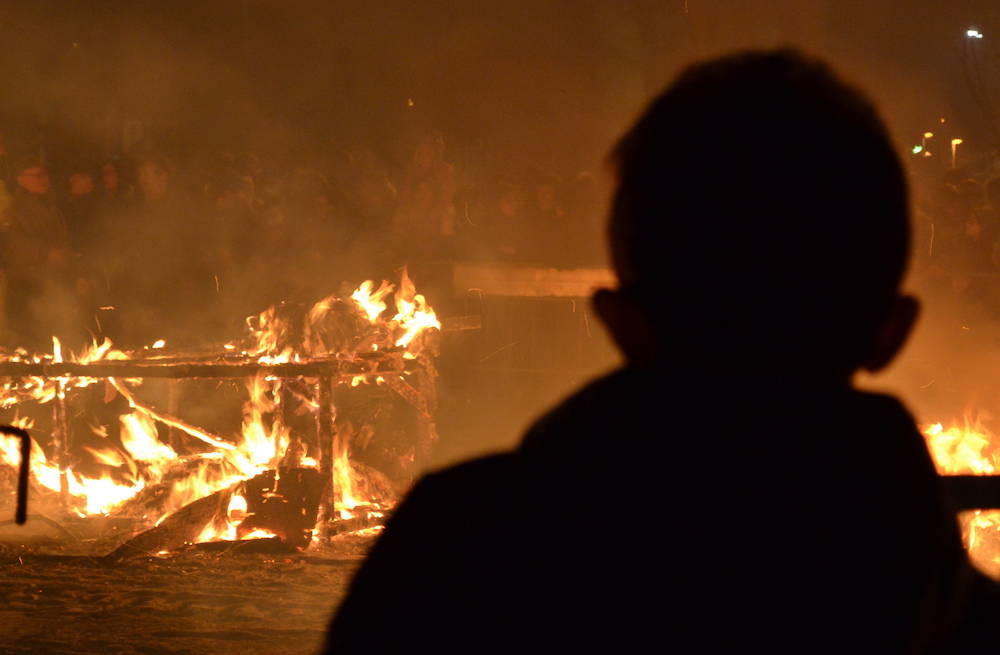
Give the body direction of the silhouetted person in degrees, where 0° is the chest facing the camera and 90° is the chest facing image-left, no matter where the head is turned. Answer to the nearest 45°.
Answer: approximately 180°

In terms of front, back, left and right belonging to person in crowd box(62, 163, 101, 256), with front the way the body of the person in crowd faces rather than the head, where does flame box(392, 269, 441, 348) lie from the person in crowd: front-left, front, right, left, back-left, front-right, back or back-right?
front-left

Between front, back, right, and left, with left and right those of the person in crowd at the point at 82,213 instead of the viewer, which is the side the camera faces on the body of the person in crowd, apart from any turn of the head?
front

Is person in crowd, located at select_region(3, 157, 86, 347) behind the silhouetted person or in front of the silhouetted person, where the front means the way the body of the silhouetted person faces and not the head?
in front

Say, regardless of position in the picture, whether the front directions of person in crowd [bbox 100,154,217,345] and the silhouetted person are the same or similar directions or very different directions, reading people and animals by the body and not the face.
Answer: very different directions

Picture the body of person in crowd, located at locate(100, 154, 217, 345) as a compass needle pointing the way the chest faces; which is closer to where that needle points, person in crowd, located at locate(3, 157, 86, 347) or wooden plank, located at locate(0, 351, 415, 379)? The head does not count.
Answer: the wooden plank

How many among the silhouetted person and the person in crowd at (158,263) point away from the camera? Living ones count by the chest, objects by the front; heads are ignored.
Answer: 1

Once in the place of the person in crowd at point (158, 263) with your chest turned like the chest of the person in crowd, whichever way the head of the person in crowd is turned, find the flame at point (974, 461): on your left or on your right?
on your left

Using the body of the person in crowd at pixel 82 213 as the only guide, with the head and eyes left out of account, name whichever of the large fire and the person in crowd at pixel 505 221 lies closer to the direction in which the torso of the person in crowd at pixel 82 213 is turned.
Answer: the large fire

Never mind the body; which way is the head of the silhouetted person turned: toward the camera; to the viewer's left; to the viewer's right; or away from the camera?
away from the camera

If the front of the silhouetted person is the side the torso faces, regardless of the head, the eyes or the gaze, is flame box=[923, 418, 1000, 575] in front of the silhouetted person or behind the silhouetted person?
in front

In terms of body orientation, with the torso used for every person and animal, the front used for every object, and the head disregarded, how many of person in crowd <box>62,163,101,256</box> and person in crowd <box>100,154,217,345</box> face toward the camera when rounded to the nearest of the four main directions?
2

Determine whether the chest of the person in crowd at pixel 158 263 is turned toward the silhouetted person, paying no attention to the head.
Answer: yes

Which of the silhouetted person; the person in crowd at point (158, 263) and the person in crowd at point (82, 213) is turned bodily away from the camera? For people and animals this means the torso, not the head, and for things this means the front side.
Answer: the silhouetted person
